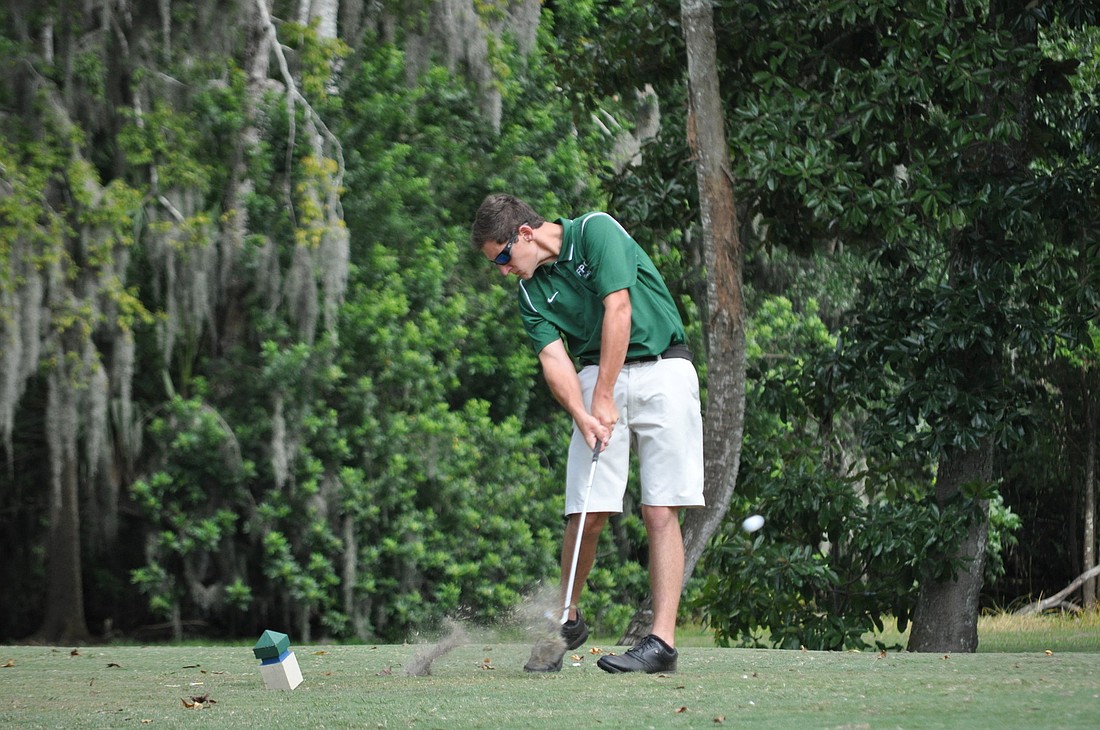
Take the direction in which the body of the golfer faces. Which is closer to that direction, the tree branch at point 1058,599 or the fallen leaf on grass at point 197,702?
the fallen leaf on grass

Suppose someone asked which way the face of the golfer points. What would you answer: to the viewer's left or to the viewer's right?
to the viewer's left

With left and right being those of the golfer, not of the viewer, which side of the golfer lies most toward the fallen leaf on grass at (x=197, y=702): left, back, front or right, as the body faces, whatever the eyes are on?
front

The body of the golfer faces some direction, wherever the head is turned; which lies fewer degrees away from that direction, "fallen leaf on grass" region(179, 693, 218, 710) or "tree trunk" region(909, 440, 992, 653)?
the fallen leaf on grass

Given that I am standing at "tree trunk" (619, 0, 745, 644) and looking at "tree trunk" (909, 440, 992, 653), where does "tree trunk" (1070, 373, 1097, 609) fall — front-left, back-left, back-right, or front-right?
front-left

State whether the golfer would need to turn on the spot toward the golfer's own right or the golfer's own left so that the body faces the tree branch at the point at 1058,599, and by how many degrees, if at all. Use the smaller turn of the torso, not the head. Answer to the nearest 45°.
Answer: approximately 180°

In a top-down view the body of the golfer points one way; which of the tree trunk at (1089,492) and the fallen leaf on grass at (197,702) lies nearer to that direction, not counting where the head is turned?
the fallen leaf on grass

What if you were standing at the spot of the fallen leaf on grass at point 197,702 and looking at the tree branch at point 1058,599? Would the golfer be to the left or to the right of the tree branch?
right

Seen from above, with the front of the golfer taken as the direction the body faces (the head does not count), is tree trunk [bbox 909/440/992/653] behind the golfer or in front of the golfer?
behind

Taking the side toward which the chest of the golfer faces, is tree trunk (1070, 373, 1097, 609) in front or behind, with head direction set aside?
behind

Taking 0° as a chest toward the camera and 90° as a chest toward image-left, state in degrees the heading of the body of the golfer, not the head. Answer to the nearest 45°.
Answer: approximately 45°

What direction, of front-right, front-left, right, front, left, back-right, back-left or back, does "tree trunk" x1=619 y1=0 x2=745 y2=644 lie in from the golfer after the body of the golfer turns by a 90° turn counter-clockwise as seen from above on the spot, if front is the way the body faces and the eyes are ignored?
back-left
